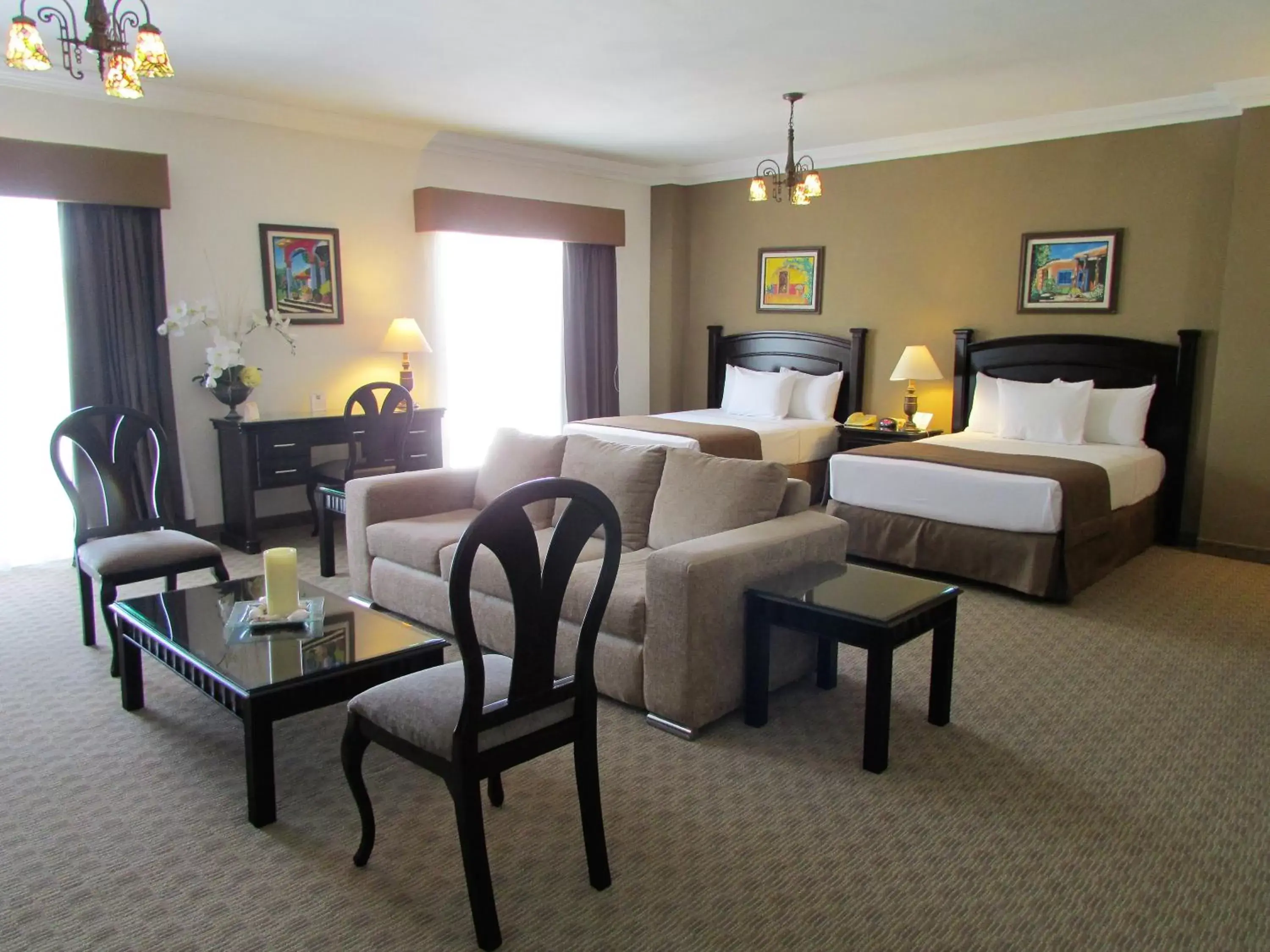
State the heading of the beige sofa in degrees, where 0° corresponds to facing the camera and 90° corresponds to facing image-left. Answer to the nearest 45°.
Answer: approximately 45°

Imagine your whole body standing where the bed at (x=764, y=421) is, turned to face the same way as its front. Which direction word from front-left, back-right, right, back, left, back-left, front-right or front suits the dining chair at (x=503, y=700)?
front-left

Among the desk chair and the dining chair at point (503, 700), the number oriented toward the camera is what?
0

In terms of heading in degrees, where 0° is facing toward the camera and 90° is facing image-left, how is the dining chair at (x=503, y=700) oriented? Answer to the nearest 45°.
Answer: approximately 135°

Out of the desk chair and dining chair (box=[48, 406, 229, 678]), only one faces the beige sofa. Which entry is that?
the dining chair

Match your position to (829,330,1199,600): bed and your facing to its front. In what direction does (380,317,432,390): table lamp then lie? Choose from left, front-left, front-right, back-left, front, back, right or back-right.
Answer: front-right

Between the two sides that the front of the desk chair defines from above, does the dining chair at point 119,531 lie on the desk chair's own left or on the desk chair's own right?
on the desk chair's own left

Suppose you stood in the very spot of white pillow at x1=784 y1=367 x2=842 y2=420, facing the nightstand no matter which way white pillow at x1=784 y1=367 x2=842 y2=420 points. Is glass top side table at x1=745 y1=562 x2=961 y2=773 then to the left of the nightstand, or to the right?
right

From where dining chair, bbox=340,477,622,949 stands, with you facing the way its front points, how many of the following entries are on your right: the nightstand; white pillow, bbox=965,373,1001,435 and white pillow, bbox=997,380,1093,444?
3

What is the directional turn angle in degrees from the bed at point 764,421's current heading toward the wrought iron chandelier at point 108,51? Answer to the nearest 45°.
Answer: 0° — it already faces it

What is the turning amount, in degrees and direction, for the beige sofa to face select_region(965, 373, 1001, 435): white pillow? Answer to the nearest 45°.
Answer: approximately 180°

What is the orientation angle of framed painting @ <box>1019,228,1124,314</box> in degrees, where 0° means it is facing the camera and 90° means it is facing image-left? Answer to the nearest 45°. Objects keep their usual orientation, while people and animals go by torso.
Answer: approximately 45°

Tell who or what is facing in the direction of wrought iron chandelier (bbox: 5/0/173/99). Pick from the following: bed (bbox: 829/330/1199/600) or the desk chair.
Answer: the bed
